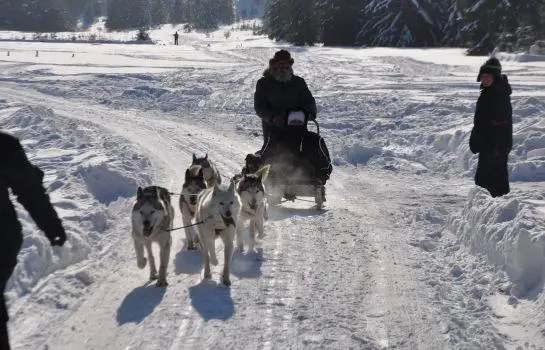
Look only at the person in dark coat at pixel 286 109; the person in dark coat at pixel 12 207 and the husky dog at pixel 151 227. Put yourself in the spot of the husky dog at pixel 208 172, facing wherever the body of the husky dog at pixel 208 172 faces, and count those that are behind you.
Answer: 1

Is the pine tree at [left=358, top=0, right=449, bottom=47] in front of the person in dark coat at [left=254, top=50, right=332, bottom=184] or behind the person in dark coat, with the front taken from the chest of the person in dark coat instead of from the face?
behind

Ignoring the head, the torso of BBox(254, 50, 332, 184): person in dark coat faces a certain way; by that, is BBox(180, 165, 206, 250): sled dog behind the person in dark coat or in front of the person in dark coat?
in front

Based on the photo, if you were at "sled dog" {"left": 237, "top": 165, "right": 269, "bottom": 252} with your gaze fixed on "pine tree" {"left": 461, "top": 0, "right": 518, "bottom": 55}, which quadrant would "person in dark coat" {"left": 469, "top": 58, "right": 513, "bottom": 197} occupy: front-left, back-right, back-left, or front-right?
front-right

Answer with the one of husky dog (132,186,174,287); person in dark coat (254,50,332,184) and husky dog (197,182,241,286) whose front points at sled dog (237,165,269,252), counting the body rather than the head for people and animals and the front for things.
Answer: the person in dark coat

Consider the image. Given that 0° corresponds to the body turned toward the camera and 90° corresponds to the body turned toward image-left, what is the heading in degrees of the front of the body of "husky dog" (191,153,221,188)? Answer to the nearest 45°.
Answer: approximately 45°

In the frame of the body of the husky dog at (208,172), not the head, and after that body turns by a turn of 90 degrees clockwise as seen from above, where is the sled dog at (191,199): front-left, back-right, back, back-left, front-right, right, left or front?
back-left

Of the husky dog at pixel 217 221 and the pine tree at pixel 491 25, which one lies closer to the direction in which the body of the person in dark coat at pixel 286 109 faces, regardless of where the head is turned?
the husky dog

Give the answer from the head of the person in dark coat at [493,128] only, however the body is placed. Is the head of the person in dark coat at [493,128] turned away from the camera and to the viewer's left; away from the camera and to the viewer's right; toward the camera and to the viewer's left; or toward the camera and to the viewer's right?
toward the camera and to the viewer's left

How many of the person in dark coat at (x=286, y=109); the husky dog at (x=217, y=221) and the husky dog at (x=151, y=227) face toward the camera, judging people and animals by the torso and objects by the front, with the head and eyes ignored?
3

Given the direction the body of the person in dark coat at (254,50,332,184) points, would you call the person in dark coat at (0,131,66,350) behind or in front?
in front

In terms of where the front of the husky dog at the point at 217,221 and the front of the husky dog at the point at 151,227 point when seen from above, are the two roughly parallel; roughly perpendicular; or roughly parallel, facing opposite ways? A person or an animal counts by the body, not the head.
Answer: roughly parallel

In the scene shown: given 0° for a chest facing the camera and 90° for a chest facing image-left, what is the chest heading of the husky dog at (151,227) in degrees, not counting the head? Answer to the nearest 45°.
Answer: approximately 0°

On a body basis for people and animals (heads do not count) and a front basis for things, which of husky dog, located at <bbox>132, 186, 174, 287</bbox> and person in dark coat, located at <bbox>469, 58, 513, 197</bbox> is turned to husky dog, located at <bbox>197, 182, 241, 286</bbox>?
the person in dark coat

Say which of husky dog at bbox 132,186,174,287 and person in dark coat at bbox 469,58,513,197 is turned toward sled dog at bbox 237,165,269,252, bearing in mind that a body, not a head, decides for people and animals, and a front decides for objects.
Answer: the person in dark coat

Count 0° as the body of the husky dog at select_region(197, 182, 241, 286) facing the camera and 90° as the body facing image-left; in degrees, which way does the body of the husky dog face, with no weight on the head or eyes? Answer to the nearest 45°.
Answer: approximately 0°

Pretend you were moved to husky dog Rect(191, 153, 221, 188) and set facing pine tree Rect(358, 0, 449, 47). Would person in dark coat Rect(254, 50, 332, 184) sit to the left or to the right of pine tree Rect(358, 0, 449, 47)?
right

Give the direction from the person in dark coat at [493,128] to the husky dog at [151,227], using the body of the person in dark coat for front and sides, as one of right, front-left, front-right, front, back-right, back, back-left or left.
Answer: front
